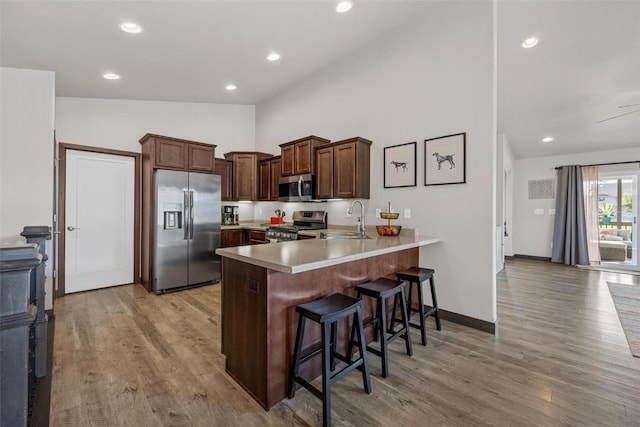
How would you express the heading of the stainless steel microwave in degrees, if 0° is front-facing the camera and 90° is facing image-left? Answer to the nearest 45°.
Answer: approximately 45°

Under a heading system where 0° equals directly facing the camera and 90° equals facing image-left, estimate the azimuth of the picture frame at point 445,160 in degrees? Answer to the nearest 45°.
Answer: approximately 45°

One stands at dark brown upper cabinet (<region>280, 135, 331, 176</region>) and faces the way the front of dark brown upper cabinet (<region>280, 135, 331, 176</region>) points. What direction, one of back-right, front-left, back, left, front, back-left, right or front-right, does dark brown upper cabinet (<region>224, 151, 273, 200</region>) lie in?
right

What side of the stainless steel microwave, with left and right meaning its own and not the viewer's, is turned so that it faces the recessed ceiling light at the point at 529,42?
left

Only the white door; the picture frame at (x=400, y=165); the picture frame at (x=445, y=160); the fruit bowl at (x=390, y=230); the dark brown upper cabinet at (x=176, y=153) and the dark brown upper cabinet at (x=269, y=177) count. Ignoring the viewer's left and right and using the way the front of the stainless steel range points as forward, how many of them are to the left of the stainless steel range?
3

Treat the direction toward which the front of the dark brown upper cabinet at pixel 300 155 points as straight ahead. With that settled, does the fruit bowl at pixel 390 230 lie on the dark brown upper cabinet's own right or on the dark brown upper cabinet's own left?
on the dark brown upper cabinet's own left

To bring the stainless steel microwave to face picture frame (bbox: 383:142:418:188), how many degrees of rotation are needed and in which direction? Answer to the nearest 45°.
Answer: approximately 90° to its left
